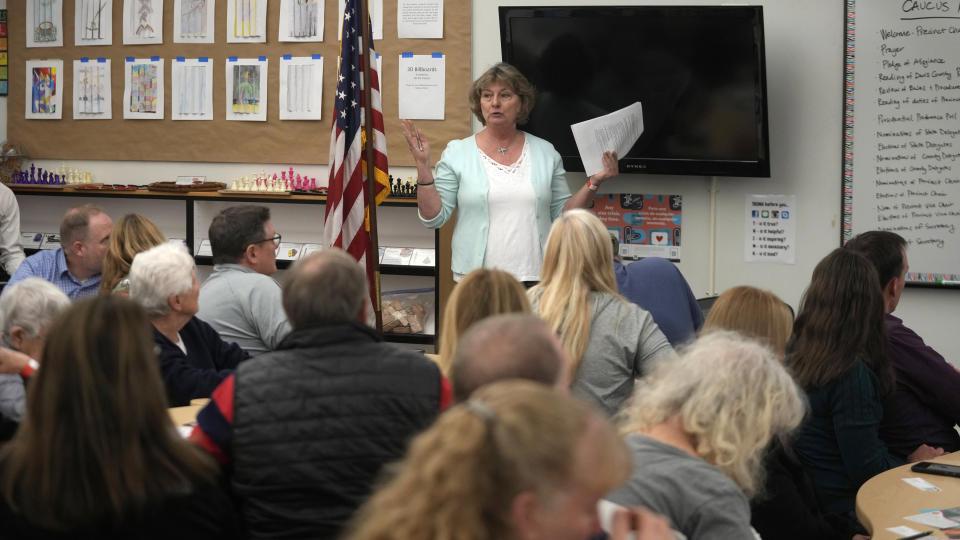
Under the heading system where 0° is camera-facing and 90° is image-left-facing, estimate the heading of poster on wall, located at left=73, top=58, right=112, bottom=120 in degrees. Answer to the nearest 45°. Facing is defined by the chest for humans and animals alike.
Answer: approximately 0°

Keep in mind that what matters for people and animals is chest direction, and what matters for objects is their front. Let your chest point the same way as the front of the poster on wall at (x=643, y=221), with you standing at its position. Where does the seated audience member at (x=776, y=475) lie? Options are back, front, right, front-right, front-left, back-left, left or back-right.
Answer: front

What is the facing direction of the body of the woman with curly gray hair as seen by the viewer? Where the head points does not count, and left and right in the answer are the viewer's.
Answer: facing away from the viewer and to the right of the viewer

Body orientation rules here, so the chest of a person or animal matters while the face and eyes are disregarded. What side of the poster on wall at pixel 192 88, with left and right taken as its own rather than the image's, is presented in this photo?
front

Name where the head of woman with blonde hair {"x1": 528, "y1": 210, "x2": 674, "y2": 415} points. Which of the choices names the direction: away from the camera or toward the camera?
away from the camera

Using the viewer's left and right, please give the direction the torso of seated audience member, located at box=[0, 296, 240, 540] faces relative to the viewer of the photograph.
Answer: facing away from the viewer

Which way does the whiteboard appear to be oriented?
toward the camera

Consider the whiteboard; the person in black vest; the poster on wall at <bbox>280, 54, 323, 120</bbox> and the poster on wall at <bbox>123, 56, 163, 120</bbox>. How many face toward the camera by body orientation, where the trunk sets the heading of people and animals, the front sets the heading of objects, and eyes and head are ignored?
3

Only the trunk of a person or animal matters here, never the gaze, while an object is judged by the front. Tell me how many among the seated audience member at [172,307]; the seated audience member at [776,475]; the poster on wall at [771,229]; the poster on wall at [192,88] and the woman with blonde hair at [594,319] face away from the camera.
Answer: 2

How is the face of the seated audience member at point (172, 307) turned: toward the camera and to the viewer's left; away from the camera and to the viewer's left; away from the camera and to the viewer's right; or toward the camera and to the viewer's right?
away from the camera and to the viewer's right

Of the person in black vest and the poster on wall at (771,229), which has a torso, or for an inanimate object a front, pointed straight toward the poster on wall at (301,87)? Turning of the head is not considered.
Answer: the person in black vest

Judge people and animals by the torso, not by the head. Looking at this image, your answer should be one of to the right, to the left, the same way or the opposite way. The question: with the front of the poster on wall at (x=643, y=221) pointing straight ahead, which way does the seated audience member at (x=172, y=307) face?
to the left

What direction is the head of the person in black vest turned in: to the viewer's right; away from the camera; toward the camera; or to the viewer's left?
away from the camera

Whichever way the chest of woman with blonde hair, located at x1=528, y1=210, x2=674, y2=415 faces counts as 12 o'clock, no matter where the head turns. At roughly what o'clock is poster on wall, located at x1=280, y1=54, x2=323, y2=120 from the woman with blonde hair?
The poster on wall is roughly at 11 o'clock from the woman with blonde hair.

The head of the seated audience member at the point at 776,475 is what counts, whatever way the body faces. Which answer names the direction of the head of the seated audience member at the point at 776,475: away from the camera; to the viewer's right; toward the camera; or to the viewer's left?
away from the camera

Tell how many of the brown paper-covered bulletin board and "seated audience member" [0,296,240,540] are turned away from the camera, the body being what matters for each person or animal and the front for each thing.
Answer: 1
